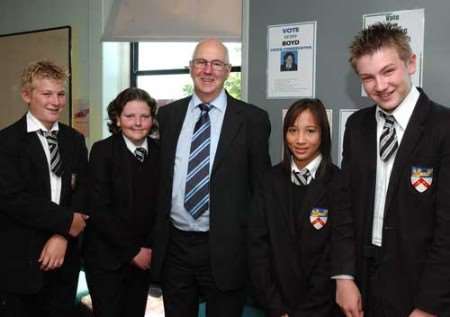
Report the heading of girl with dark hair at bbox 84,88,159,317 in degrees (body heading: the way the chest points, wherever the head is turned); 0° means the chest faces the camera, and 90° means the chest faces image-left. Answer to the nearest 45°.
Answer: approximately 315°

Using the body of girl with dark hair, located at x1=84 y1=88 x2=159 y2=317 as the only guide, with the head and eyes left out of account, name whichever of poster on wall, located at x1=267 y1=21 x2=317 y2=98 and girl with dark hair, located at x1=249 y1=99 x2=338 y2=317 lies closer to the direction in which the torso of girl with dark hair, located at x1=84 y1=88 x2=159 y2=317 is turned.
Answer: the girl with dark hair

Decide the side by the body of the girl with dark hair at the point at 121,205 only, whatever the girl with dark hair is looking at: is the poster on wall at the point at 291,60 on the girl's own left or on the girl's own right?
on the girl's own left
